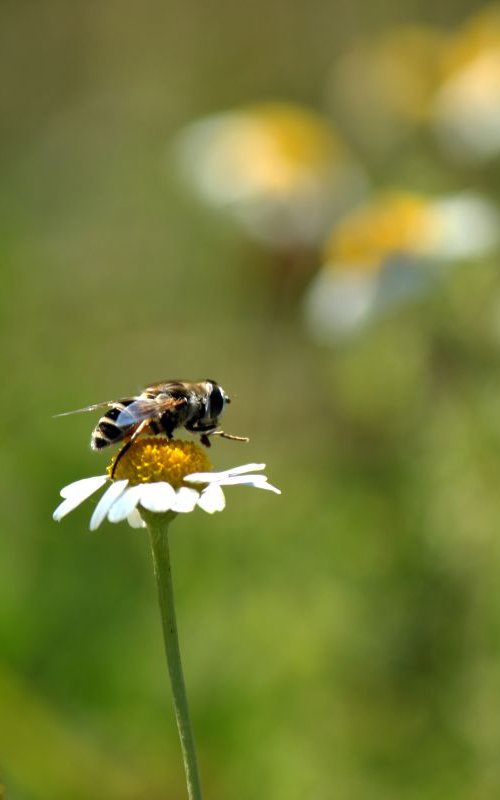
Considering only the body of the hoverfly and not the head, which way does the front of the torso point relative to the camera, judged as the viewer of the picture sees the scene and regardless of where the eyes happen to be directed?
to the viewer's right

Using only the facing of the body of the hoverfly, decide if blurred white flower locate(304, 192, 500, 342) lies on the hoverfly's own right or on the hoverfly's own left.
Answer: on the hoverfly's own left
